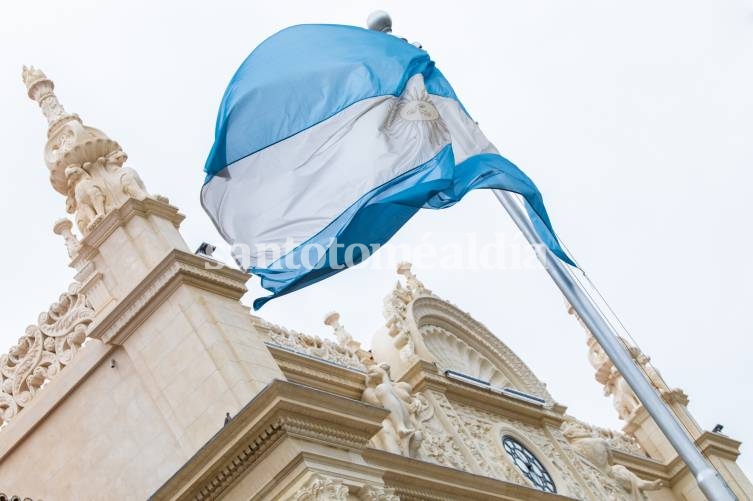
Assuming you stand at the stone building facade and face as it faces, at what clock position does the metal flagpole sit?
The metal flagpole is roughly at 12 o'clock from the stone building facade.

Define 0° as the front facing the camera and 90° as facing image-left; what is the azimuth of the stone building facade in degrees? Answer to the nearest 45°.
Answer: approximately 315°

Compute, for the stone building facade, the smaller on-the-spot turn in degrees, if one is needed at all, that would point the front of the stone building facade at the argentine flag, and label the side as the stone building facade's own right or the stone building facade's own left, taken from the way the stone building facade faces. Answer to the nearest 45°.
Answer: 0° — it already faces it
